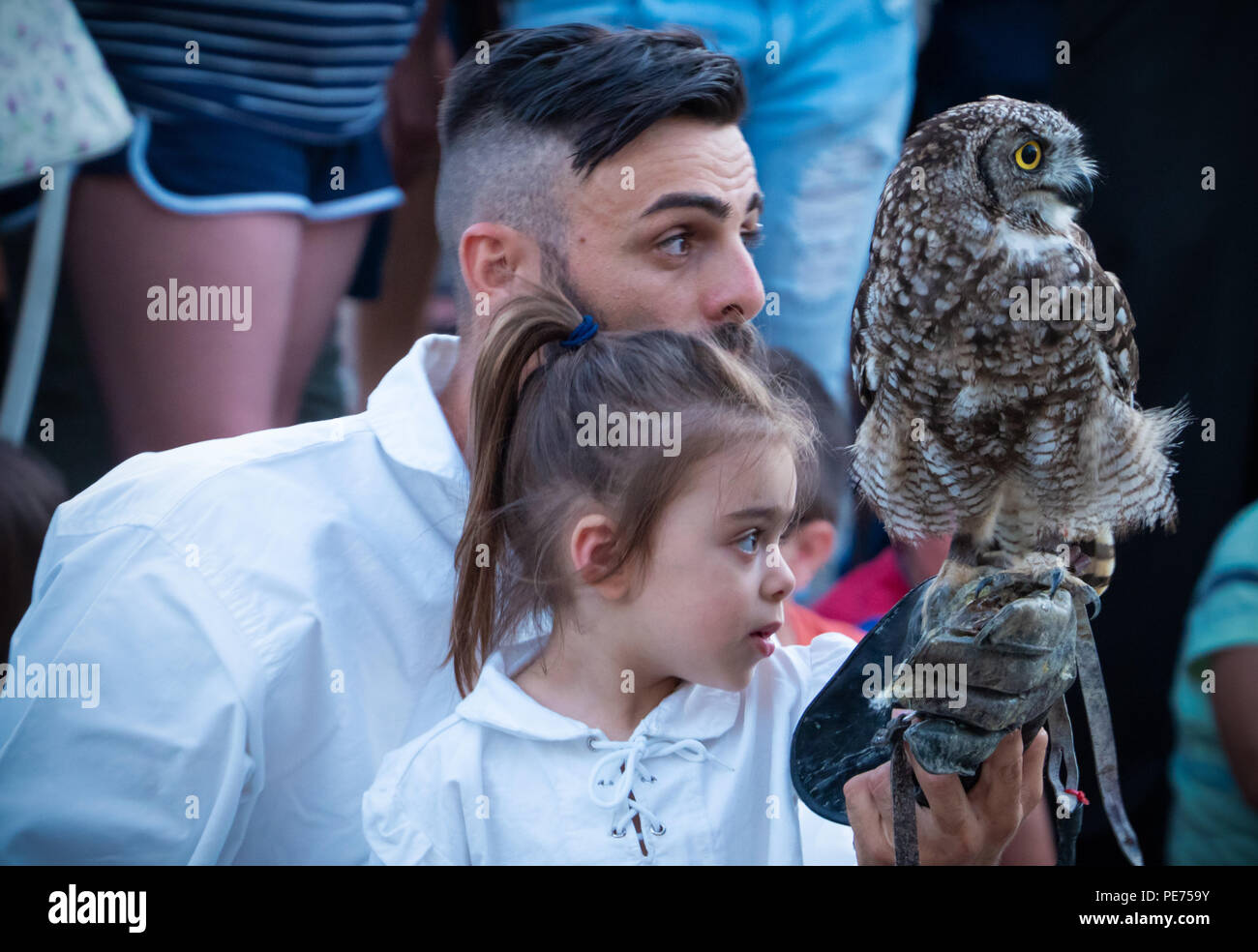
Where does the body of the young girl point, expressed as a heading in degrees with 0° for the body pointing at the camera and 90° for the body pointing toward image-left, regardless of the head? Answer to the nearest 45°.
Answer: approximately 315°

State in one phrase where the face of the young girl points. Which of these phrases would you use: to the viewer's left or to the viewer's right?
to the viewer's right

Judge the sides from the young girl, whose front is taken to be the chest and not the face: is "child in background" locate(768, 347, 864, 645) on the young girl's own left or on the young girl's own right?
on the young girl's own left
